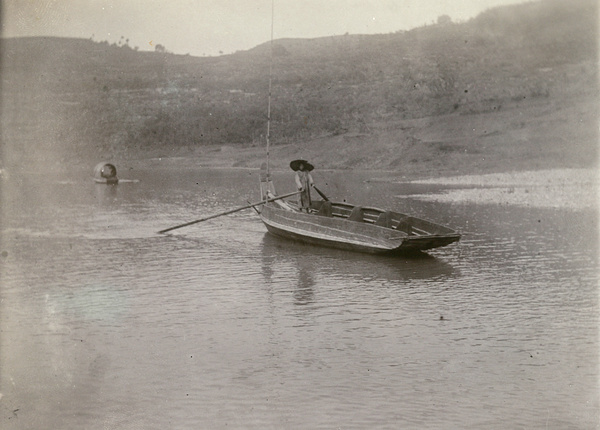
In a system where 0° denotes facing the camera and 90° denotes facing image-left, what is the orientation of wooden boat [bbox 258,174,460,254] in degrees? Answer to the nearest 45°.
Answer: approximately 315°

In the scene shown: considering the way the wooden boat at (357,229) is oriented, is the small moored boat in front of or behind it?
behind
